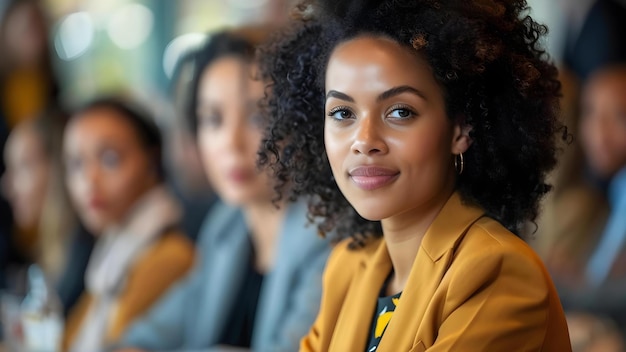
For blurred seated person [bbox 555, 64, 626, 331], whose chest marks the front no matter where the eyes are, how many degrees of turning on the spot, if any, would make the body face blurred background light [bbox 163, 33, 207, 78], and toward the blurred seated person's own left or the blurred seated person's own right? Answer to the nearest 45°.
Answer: approximately 45° to the blurred seated person's own right

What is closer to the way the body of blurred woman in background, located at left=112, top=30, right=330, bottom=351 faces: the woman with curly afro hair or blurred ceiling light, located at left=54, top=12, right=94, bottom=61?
the woman with curly afro hair

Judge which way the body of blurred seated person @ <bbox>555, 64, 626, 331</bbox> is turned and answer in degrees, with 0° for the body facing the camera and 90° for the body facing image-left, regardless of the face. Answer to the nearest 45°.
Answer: approximately 45°

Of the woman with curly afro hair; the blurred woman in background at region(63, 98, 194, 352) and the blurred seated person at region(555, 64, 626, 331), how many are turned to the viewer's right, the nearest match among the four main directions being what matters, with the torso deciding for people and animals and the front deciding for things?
0

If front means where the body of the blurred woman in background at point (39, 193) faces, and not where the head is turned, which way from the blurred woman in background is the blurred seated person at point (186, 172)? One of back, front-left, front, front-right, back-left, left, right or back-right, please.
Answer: left

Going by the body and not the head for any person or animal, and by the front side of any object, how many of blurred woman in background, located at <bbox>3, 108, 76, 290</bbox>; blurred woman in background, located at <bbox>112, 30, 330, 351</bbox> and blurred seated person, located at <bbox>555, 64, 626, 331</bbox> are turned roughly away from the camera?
0

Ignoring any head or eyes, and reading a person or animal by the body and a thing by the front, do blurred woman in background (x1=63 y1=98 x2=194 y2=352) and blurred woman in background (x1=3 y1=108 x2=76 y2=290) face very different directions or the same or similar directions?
same or similar directions

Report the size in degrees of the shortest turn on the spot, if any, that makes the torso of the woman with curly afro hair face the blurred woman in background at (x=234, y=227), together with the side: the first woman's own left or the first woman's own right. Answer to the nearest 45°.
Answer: approximately 90° to the first woman's own right

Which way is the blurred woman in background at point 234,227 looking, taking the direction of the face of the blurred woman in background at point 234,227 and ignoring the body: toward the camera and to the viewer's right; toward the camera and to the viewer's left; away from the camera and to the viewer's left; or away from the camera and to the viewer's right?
toward the camera and to the viewer's right

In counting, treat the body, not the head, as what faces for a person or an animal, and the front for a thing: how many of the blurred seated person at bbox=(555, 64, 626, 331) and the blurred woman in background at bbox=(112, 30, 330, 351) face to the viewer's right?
0

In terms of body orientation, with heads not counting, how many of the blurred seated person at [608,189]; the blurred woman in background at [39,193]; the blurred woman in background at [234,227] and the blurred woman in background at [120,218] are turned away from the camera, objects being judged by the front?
0

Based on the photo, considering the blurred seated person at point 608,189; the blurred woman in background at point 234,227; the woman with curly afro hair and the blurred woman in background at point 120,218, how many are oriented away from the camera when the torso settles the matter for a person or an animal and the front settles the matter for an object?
0

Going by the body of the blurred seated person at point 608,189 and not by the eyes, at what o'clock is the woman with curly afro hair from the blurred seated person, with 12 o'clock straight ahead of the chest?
The woman with curly afro hair is roughly at 11 o'clock from the blurred seated person.

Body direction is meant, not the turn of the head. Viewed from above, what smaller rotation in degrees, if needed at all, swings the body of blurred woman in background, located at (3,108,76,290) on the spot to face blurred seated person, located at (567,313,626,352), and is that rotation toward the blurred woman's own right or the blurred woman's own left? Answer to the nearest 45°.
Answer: approximately 90° to the blurred woman's own left

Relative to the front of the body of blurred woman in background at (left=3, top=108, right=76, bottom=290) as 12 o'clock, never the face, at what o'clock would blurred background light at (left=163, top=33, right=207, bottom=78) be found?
The blurred background light is roughly at 8 o'clock from the blurred woman in background.

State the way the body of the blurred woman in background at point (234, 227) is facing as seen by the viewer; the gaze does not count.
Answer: toward the camera

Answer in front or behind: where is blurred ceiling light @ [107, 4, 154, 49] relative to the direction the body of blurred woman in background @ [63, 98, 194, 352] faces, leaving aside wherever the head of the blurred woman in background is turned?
behind
